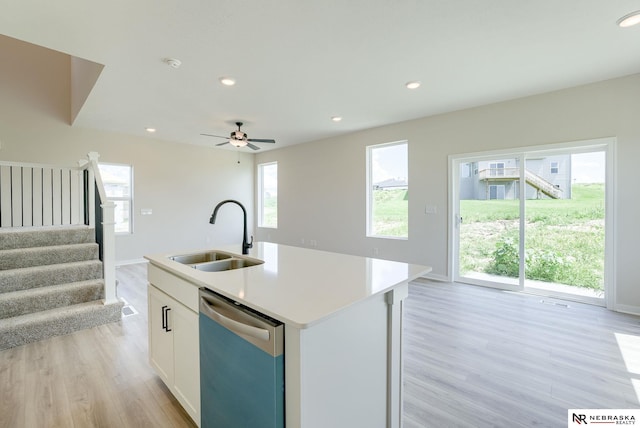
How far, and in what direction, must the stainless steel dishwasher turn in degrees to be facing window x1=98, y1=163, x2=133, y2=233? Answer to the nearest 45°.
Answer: approximately 90° to its right

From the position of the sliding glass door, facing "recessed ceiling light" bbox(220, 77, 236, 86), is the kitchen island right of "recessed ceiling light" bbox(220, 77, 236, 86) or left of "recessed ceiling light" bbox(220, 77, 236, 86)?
left

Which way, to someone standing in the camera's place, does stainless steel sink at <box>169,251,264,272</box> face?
facing the viewer and to the left of the viewer

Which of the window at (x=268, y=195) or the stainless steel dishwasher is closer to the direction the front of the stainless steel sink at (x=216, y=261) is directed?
the stainless steel dishwasher

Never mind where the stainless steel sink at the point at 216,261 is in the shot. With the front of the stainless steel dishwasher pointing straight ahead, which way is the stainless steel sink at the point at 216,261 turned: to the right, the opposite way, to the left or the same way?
the same way

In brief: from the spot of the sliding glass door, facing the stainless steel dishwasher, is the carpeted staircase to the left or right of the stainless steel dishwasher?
right

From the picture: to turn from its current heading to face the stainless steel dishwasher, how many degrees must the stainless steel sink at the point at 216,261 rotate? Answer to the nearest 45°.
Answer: approximately 45° to its left

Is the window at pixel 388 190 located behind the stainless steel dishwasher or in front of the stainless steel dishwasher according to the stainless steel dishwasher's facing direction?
behind

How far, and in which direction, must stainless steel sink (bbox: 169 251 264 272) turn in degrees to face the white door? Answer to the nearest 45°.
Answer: approximately 135° to its left

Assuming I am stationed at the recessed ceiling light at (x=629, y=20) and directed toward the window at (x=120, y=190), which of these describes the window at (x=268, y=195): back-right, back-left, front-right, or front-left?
front-right

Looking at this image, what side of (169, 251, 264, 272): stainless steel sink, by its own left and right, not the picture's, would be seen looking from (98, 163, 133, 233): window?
right

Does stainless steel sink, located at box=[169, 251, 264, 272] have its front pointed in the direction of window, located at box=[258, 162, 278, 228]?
no

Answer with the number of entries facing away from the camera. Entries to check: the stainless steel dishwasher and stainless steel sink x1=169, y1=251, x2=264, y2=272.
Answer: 0

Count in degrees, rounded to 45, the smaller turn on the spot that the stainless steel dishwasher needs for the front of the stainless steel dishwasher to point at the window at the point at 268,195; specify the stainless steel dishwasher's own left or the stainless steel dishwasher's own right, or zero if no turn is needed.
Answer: approximately 135° to the stainless steel dishwasher's own right

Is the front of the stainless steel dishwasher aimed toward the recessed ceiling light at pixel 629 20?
no
